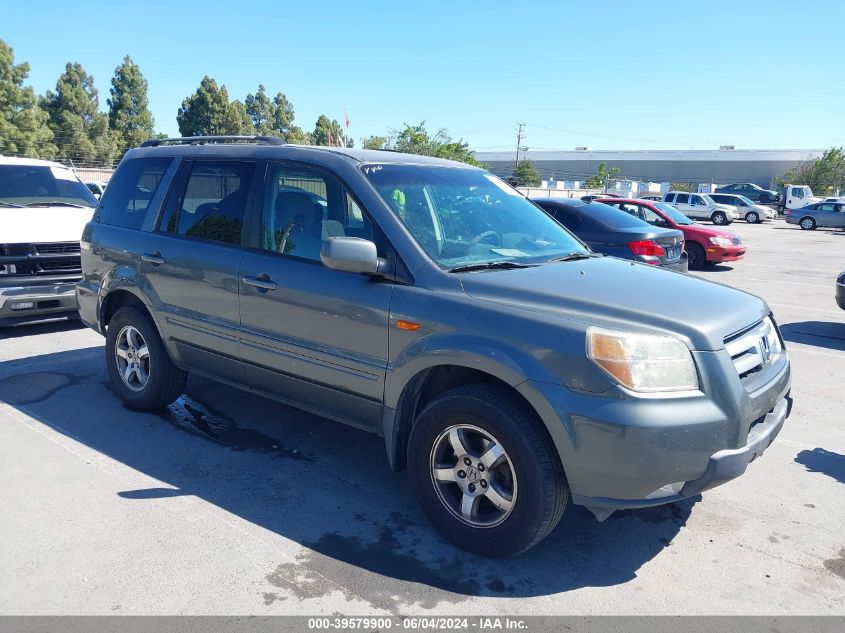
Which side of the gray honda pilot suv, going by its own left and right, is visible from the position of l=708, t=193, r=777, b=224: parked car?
left

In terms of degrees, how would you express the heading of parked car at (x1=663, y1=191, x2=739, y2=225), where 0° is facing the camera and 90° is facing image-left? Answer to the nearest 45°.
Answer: approximately 315°

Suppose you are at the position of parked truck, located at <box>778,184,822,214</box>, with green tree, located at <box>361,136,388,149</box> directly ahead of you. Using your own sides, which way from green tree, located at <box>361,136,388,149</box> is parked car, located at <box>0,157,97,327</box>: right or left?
left

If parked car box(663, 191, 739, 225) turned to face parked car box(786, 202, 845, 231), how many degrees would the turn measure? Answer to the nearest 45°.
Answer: approximately 45° to its left

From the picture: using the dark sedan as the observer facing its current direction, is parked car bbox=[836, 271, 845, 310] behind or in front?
behind

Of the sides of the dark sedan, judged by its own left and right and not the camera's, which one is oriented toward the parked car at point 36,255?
left

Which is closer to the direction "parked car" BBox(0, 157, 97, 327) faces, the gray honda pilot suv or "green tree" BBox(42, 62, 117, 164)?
the gray honda pilot suv

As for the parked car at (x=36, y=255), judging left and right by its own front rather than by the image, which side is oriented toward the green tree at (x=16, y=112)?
back

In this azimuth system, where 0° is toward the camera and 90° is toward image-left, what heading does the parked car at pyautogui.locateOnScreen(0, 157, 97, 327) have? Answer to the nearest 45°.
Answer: approximately 0°

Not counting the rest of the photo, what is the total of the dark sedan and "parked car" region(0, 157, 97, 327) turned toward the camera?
1

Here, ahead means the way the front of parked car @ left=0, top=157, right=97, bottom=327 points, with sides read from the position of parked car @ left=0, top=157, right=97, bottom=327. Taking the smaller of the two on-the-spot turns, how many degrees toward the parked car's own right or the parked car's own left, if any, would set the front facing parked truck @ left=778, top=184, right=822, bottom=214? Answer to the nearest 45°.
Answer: approximately 135° to the parked car's own left

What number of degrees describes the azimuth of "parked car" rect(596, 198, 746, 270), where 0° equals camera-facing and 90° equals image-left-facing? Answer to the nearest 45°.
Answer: approximately 315°

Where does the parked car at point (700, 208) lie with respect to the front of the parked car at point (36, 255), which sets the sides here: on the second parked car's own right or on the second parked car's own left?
on the second parked car's own left
